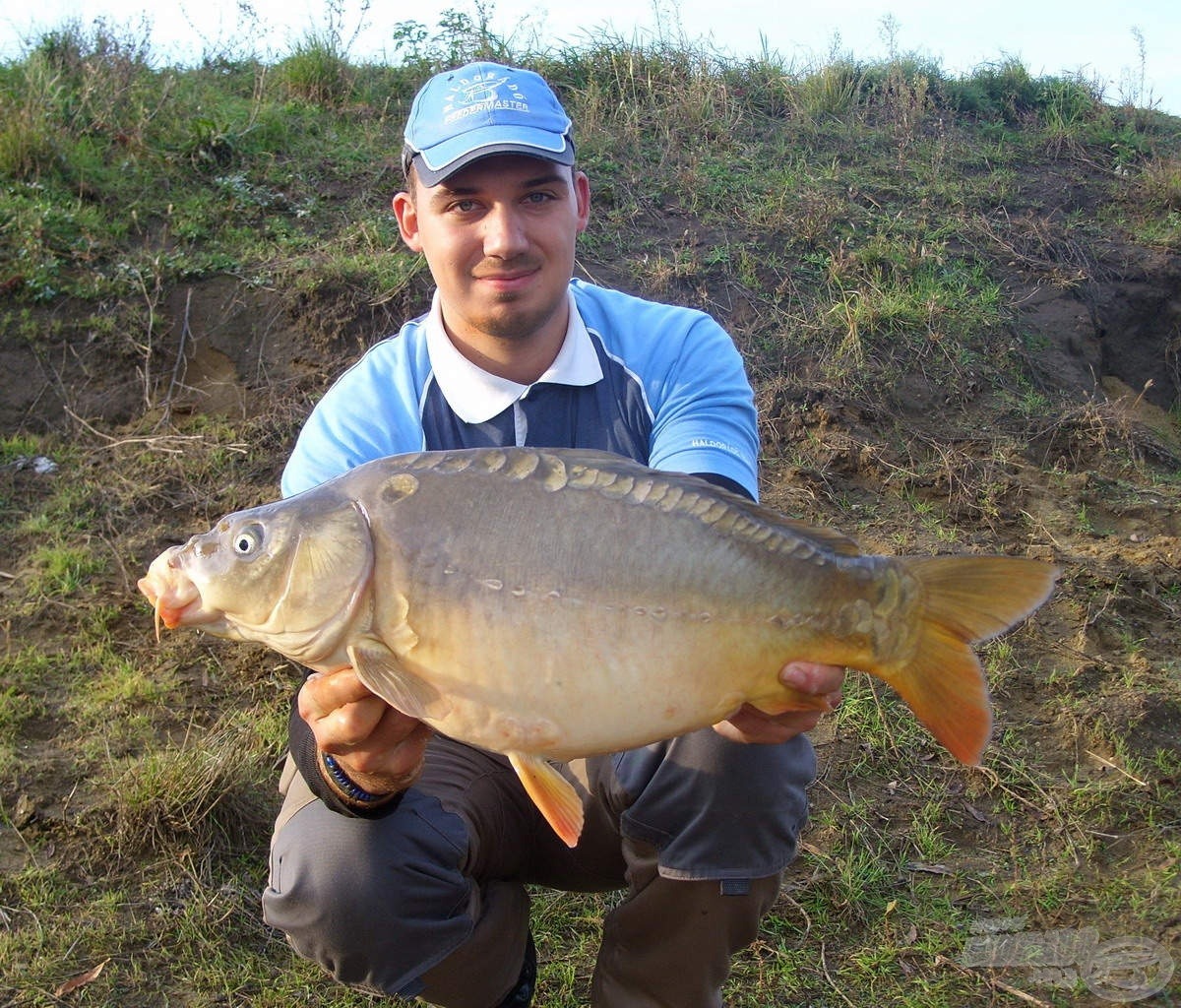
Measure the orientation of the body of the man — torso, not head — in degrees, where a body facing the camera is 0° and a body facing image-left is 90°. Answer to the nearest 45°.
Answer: approximately 0°

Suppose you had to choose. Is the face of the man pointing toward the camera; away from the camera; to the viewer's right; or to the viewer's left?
toward the camera
